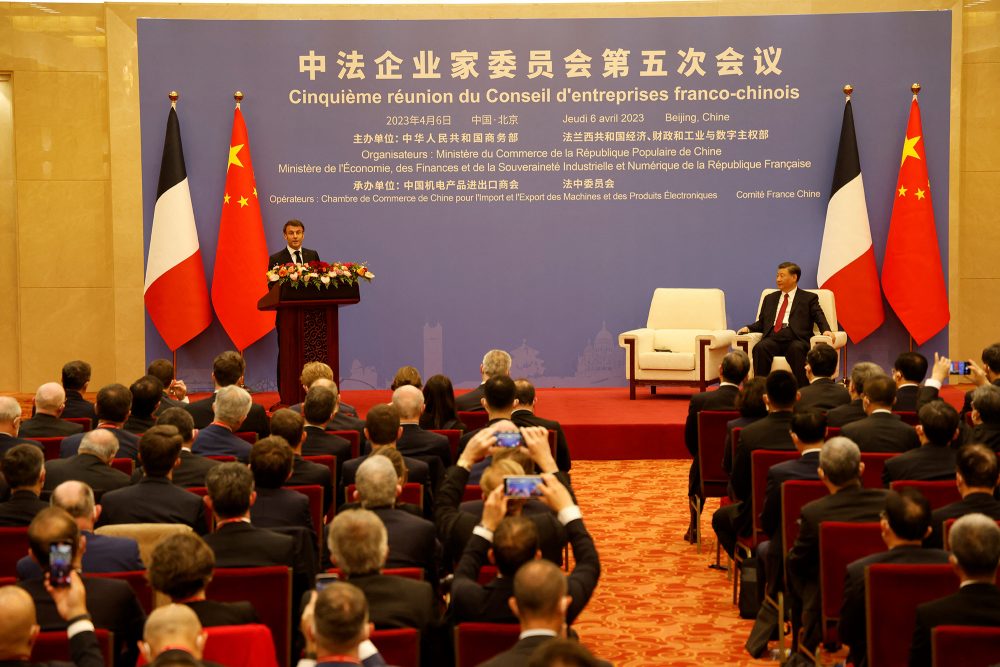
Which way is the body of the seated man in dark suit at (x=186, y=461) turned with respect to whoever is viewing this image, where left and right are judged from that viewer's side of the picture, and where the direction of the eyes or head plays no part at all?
facing away from the viewer

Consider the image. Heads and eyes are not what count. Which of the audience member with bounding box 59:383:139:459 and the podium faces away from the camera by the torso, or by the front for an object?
the audience member

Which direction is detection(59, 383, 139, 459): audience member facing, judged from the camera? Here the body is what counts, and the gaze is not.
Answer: away from the camera

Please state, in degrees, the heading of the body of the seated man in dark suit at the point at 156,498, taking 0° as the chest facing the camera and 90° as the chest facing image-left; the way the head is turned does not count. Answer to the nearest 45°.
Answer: approximately 180°

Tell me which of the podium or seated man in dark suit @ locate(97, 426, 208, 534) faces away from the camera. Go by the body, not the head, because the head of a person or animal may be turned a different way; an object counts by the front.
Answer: the seated man in dark suit

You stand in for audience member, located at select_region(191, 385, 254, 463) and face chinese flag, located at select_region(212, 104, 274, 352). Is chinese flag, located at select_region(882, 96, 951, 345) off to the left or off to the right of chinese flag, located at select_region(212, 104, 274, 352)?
right

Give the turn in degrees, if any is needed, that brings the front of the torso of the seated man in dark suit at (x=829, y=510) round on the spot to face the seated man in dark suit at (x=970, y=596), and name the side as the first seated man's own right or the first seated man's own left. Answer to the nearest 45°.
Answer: approximately 180°

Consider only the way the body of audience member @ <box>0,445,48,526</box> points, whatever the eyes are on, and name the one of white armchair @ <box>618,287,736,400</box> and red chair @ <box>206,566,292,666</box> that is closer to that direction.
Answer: the white armchair

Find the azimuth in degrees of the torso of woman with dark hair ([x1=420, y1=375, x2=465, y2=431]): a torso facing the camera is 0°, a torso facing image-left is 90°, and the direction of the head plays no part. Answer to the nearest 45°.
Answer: approximately 180°

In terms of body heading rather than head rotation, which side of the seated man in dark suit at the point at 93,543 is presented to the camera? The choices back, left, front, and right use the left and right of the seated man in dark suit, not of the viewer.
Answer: back

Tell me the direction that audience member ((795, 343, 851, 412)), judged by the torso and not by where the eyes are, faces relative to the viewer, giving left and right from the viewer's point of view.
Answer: facing away from the viewer

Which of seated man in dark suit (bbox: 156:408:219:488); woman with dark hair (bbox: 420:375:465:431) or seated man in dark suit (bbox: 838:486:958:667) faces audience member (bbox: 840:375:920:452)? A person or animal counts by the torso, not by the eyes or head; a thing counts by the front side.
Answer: seated man in dark suit (bbox: 838:486:958:667)

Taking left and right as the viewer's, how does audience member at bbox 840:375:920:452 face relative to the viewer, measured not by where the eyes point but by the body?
facing away from the viewer

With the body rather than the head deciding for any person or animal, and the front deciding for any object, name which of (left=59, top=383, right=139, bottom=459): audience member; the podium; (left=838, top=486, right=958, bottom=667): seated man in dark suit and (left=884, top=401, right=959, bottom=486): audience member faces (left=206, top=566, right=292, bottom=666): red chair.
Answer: the podium

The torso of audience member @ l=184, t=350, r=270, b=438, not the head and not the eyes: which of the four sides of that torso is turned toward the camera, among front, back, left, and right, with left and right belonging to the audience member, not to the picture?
back

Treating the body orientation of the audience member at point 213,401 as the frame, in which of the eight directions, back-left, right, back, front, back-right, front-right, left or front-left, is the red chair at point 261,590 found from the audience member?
back

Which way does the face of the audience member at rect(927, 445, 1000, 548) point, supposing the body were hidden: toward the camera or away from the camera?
away from the camera

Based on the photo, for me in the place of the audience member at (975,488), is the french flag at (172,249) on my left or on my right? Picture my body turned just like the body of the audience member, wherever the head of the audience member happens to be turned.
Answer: on my left

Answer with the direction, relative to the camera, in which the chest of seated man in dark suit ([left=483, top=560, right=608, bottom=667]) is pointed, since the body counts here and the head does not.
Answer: away from the camera
